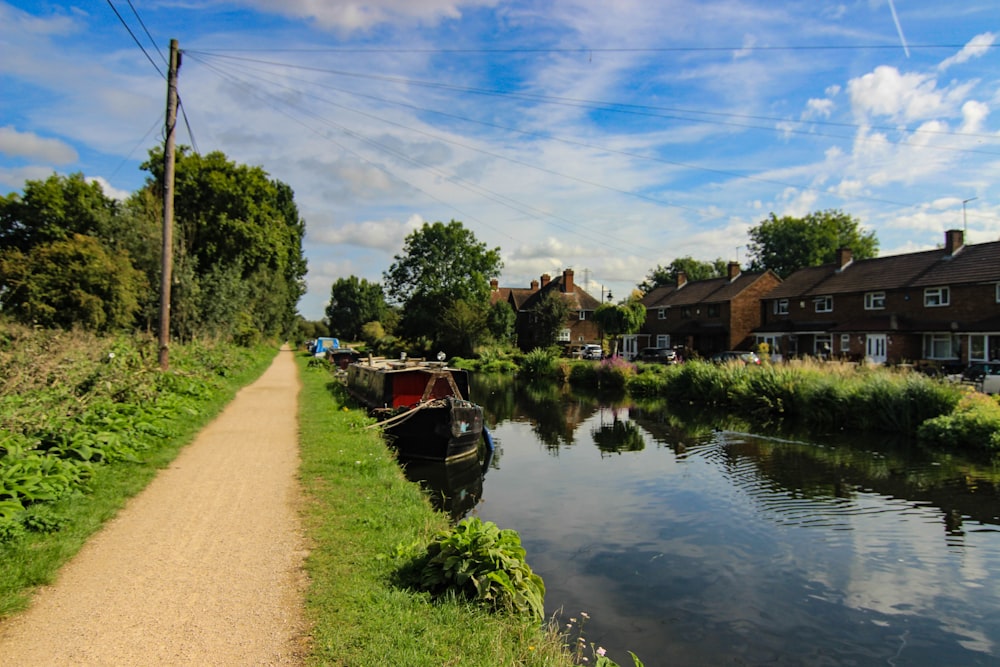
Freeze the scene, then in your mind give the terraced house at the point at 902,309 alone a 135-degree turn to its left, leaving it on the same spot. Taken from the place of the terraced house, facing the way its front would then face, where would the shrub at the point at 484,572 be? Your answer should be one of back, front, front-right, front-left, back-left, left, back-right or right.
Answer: right

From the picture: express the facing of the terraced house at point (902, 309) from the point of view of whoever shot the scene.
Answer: facing the viewer and to the left of the viewer

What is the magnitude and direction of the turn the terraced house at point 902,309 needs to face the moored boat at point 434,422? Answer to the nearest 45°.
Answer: approximately 45° to its left

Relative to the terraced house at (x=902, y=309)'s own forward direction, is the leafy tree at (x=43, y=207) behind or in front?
in front

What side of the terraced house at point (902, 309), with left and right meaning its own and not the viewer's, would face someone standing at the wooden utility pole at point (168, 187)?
front

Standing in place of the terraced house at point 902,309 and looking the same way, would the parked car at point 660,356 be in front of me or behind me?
in front

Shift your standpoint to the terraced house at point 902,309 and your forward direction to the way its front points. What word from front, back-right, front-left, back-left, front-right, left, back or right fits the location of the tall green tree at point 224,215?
front

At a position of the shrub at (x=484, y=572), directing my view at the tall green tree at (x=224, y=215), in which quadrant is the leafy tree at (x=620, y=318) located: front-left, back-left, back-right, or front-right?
front-right

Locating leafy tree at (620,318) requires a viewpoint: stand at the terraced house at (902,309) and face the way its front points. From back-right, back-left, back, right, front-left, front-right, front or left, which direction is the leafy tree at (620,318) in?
front-right

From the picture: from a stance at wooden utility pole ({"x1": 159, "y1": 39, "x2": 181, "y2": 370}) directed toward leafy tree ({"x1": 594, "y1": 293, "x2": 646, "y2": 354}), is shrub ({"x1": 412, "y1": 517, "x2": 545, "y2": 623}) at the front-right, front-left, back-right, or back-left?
back-right

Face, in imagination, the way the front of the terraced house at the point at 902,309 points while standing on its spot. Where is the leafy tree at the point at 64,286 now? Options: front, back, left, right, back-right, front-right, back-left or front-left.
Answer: front
